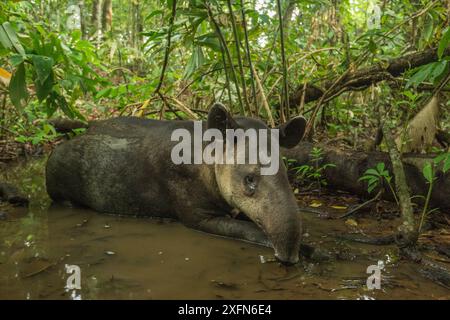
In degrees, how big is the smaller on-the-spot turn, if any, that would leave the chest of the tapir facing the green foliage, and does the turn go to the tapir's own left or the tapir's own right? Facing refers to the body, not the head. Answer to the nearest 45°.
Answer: approximately 45° to the tapir's own left

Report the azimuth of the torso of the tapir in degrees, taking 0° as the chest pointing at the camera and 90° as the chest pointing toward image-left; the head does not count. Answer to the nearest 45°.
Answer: approximately 315°

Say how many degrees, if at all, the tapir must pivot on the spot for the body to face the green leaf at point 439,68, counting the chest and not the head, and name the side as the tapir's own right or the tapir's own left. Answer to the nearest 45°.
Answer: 0° — it already faces it

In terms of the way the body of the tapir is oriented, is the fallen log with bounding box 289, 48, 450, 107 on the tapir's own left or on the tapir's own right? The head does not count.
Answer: on the tapir's own left

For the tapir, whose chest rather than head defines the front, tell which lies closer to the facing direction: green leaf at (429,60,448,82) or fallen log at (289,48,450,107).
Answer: the green leaf
